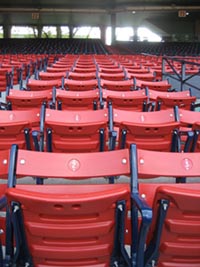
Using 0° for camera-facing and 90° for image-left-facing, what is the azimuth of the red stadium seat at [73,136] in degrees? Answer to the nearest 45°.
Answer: approximately 0°

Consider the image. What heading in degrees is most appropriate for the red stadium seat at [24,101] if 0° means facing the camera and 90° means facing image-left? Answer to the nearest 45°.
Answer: approximately 0°

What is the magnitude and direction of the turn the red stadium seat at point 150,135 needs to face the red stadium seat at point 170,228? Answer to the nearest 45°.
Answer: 0° — it already faces it

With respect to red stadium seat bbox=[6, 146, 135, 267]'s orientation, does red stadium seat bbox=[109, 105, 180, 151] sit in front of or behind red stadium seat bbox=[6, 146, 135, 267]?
behind

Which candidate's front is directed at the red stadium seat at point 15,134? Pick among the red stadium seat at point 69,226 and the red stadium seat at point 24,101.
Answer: the red stadium seat at point 24,101
